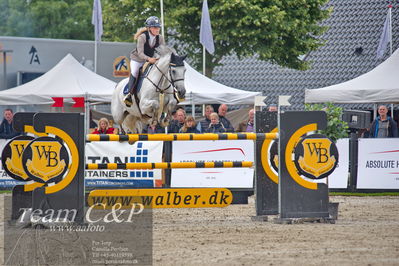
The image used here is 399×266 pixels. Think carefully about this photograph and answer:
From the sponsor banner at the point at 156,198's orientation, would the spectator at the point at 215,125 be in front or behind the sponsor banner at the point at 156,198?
behind

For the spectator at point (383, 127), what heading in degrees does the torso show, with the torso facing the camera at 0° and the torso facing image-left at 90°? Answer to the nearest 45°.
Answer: approximately 0°

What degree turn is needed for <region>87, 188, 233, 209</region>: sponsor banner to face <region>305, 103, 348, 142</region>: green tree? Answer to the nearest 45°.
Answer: approximately 135° to its left

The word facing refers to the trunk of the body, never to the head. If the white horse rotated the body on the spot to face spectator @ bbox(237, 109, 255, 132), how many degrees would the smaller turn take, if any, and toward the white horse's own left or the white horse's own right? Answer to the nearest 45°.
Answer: approximately 90° to the white horse's own left

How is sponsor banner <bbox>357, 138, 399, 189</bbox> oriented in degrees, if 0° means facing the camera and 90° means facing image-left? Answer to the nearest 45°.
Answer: approximately 0°

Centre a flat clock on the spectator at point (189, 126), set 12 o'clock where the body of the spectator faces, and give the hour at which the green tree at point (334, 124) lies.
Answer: The green tree is roughly at 9 o'clock from the spectator.
